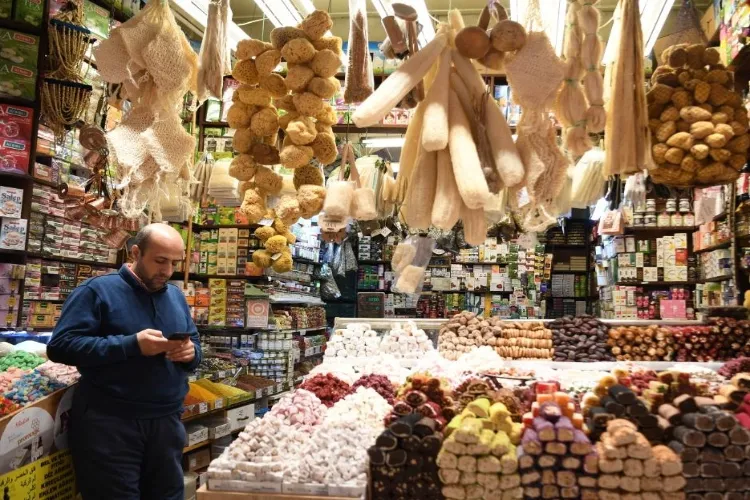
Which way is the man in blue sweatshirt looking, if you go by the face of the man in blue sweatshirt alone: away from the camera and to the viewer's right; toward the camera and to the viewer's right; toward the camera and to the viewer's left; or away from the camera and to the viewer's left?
toward the camera and to the viewer's right

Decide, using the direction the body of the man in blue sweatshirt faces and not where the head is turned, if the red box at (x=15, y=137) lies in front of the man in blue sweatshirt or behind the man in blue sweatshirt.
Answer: behind

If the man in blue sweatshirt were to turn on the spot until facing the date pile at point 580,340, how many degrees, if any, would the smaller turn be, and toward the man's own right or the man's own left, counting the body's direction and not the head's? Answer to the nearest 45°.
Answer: approximately 45° to the man's own left

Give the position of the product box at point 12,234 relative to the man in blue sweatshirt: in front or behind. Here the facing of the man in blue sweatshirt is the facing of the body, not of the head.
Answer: behind

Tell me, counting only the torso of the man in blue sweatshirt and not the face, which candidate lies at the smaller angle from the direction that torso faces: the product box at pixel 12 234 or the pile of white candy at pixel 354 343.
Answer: the pile of white candy

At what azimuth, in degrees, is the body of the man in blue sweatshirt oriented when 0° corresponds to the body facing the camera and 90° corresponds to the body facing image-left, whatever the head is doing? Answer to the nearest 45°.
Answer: approximately 315°

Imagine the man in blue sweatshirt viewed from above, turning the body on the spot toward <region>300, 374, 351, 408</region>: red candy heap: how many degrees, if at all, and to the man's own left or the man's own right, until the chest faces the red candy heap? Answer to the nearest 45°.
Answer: approximately 45° to the man's own left

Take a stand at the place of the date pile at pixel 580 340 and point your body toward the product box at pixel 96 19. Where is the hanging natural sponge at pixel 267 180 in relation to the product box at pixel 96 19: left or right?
left
